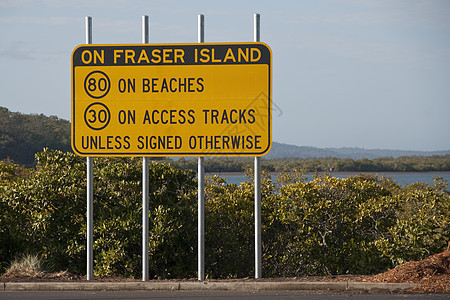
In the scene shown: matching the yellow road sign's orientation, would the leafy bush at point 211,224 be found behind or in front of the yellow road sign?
behind

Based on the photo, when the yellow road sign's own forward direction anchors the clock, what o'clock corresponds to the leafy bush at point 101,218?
The leafy bush is roughly at 5 o'clock from the yellow road sign.

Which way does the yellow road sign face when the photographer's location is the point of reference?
facing the viewer
